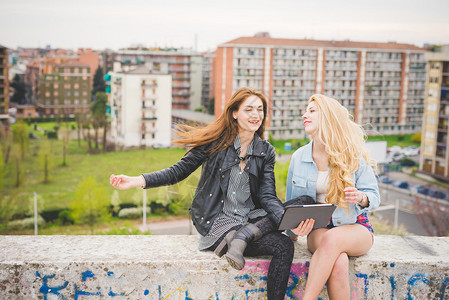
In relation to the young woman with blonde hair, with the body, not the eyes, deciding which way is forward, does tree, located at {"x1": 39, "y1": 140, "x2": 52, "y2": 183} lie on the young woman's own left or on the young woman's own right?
on the young woman's own right

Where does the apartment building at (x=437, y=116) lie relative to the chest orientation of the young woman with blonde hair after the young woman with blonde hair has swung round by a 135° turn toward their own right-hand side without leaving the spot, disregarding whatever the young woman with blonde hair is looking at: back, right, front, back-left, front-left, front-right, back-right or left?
front

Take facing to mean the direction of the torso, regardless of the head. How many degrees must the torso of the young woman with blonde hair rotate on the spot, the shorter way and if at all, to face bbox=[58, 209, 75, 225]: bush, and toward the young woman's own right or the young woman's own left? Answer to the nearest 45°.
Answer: approximately 90° to the young woman's own right

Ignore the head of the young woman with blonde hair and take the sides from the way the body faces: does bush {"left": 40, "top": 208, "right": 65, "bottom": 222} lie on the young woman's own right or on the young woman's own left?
on the young woman's own right

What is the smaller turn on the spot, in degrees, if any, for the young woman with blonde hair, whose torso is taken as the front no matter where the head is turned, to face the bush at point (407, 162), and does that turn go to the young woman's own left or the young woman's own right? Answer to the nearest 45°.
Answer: approximately 135° to the young woman's own right

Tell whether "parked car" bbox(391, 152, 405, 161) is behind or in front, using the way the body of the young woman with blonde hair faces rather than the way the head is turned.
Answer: behind

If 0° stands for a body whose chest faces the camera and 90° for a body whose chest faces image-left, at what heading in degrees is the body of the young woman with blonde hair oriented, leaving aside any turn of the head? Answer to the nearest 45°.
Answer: approximately 45°

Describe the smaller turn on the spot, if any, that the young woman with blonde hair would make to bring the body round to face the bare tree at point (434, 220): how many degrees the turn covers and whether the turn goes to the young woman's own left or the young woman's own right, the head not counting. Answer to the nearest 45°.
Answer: approximately 135° to the young woman's own right

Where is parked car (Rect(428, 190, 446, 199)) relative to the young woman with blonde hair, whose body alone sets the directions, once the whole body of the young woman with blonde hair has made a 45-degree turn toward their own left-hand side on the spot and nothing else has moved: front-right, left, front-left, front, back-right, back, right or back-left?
back

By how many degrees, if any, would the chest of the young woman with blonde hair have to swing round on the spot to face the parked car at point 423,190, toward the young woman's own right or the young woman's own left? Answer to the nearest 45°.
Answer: approximately 135° to the young woman's own right

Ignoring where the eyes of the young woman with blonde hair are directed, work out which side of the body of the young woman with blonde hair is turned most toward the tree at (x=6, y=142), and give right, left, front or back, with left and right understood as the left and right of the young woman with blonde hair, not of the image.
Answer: right

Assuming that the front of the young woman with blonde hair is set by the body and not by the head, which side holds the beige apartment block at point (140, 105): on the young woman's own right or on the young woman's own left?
on the young woman's own right
